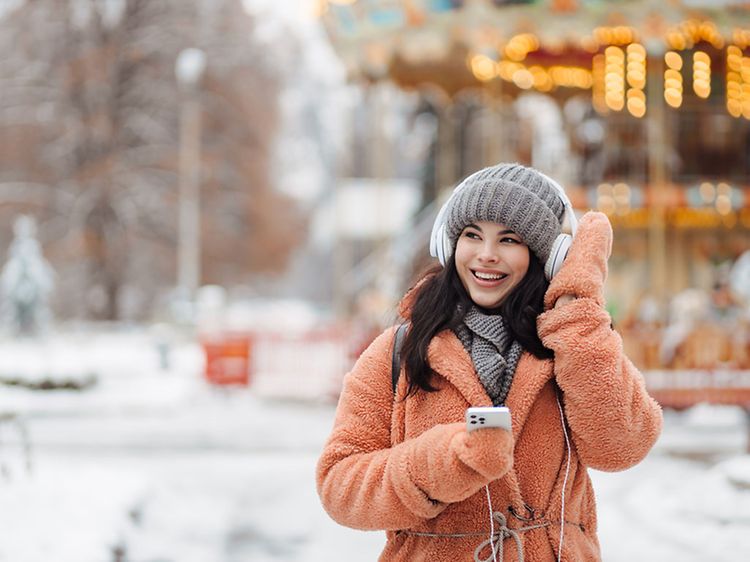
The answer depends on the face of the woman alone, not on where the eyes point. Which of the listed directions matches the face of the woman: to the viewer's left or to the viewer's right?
to the viewer's left

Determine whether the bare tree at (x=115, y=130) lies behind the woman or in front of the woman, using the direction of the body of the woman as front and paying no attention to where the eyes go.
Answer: behind

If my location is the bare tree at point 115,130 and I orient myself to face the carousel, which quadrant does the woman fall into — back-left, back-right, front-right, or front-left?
front-right

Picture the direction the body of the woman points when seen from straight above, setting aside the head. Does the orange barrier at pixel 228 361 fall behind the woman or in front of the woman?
behind

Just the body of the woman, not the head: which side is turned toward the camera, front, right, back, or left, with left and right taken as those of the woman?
front

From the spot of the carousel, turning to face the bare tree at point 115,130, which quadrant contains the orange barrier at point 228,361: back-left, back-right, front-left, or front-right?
front-left

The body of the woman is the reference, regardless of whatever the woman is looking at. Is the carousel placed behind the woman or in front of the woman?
behind
